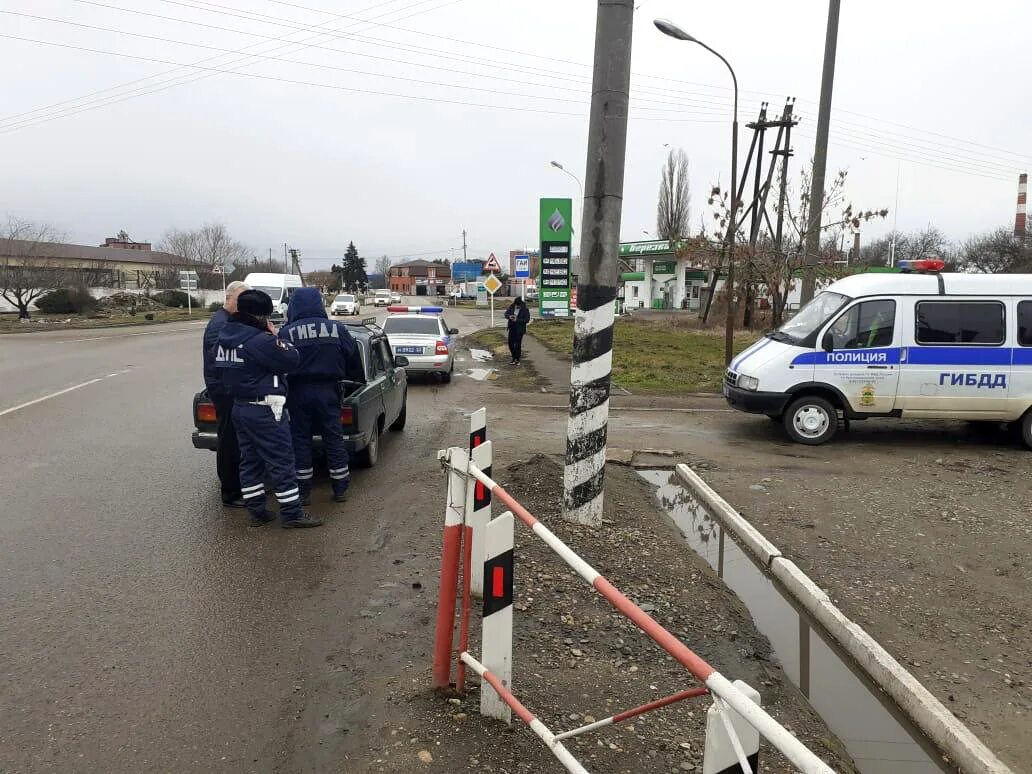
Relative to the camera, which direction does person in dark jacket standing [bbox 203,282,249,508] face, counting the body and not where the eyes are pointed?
to the viewer's right

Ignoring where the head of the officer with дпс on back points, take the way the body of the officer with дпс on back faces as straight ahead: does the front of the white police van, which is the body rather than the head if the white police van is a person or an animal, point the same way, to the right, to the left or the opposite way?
to the left

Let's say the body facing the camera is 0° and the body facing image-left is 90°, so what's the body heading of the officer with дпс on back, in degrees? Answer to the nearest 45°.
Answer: approximately 225°

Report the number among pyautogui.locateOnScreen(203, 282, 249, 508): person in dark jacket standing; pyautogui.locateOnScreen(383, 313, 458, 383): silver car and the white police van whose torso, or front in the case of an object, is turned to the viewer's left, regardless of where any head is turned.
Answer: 1

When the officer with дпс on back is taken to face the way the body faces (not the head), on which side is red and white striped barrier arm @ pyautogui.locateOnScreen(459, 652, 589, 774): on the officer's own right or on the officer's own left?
on the officer's own right

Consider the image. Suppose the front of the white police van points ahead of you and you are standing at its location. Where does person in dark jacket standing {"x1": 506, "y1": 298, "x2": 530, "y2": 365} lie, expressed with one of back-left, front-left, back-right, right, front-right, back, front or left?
front-right

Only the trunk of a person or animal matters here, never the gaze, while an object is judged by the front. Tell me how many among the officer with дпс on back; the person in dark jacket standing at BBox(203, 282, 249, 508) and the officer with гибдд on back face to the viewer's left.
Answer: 0

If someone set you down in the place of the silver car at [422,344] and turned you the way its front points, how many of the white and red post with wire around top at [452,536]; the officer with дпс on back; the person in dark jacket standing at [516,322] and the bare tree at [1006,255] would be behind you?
2

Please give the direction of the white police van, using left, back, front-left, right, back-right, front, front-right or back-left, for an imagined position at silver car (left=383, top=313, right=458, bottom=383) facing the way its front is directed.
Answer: back-right

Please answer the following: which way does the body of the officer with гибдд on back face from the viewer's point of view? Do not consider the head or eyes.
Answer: away from the camera

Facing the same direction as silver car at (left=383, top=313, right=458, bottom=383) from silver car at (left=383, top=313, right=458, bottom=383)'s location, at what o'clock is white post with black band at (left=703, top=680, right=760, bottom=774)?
The white post with black band is roughly at 6 o'clock from the silver car.

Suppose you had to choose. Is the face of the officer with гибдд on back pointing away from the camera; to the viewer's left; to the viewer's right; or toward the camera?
away from the camera

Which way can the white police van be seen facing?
to the viewer's left

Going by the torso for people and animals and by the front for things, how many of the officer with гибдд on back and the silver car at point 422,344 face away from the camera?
2

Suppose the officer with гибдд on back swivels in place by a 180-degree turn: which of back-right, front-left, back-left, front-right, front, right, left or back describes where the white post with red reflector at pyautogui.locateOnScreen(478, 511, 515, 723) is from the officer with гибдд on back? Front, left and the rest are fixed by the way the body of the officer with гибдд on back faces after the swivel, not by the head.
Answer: front

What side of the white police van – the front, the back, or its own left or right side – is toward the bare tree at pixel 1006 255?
right

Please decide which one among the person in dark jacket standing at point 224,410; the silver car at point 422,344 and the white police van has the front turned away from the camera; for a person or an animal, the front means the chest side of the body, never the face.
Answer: the silver car
